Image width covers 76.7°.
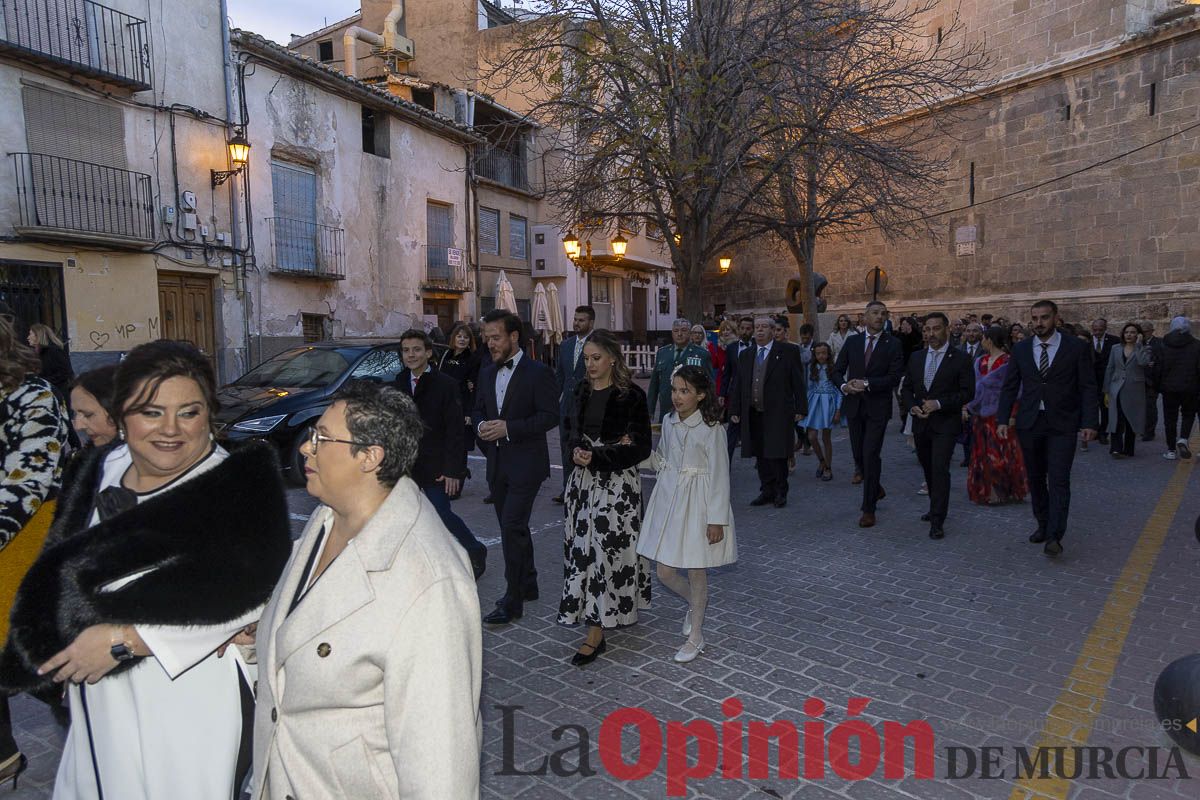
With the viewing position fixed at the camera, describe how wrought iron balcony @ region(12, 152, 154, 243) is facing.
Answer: facing the viewer and to the right of the viewer

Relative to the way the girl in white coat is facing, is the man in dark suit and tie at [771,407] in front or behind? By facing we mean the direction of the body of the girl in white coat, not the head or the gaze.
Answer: behind

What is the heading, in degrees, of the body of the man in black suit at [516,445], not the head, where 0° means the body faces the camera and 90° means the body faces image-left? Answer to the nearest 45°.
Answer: approximately 45°

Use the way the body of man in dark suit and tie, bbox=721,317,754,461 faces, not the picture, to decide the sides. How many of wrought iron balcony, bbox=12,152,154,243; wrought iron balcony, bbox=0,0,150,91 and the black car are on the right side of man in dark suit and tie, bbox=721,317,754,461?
3

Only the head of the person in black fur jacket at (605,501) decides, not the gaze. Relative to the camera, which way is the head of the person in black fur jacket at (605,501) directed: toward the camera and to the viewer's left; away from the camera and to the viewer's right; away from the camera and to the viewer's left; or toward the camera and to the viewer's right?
toward the camera and to the viewer's left

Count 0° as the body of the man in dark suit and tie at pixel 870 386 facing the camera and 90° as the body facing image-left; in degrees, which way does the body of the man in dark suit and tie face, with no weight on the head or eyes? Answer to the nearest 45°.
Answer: approximately 0°

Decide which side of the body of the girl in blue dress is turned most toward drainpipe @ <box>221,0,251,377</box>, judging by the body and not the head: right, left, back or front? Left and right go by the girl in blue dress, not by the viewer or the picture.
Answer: right

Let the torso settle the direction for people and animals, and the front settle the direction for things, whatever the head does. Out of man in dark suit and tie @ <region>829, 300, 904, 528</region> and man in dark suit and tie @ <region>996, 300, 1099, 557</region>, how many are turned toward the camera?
2

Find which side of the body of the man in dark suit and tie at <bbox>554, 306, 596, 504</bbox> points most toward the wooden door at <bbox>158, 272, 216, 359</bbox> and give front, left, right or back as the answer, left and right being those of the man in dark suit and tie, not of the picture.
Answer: right

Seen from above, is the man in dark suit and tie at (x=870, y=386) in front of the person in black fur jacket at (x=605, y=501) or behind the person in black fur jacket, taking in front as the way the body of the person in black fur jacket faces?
behind

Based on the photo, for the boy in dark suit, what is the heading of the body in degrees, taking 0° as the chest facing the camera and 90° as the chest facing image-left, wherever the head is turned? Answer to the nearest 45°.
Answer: approximately 45°

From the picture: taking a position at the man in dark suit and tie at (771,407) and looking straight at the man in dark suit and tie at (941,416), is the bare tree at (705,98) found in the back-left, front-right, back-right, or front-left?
back-left

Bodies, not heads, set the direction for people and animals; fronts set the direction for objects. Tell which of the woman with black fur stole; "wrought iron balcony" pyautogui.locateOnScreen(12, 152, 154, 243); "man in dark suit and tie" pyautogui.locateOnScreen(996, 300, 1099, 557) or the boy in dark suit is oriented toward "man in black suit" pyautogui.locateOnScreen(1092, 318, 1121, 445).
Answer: the wrought iron balcony
